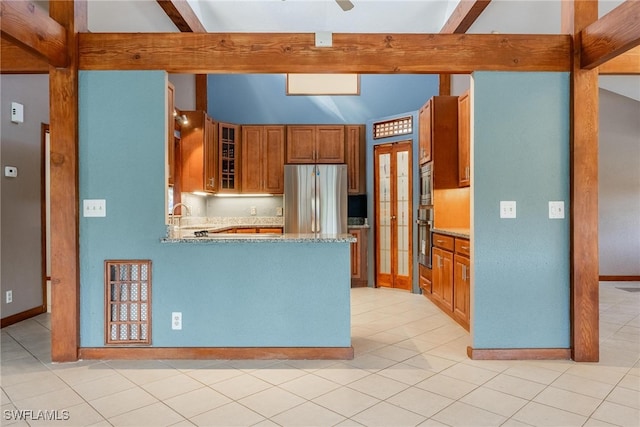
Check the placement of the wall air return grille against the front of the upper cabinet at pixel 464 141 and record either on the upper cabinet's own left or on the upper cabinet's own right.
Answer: on the upper cabinet's own left

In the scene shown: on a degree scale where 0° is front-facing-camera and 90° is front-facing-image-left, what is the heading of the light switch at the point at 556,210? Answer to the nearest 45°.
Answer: approximately 0°

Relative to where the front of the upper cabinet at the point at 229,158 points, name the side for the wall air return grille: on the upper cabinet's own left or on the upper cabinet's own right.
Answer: on the upper cabinet's own right

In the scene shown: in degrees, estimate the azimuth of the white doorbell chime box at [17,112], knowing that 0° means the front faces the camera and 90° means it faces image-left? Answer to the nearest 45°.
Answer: approximately 315°

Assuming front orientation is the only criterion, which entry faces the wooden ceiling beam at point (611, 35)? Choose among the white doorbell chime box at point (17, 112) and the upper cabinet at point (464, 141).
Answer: the white doorbell chime box

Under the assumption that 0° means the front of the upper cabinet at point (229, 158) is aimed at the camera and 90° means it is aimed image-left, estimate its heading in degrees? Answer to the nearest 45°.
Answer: approximately 315°

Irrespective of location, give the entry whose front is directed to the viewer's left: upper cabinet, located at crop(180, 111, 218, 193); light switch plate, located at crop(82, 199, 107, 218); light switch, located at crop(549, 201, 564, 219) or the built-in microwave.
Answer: the built-in microwave

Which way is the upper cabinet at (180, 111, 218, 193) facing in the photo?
to the viewer's right

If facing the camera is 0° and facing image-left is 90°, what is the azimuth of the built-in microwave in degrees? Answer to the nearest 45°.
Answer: approximately 90°

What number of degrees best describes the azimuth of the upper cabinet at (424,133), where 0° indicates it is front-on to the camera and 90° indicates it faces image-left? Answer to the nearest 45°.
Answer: approximately 90°

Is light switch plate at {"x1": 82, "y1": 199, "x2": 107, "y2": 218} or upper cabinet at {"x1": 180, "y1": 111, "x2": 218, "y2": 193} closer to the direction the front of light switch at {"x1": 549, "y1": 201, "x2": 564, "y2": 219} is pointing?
the light switch plate

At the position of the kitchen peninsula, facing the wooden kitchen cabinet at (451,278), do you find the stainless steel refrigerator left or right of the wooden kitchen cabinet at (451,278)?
left

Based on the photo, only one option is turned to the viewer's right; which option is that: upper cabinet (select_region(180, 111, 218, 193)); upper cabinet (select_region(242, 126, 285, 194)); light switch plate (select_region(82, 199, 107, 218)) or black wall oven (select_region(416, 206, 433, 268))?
upper cabinet (select_region(180, 111, 218, 193))
